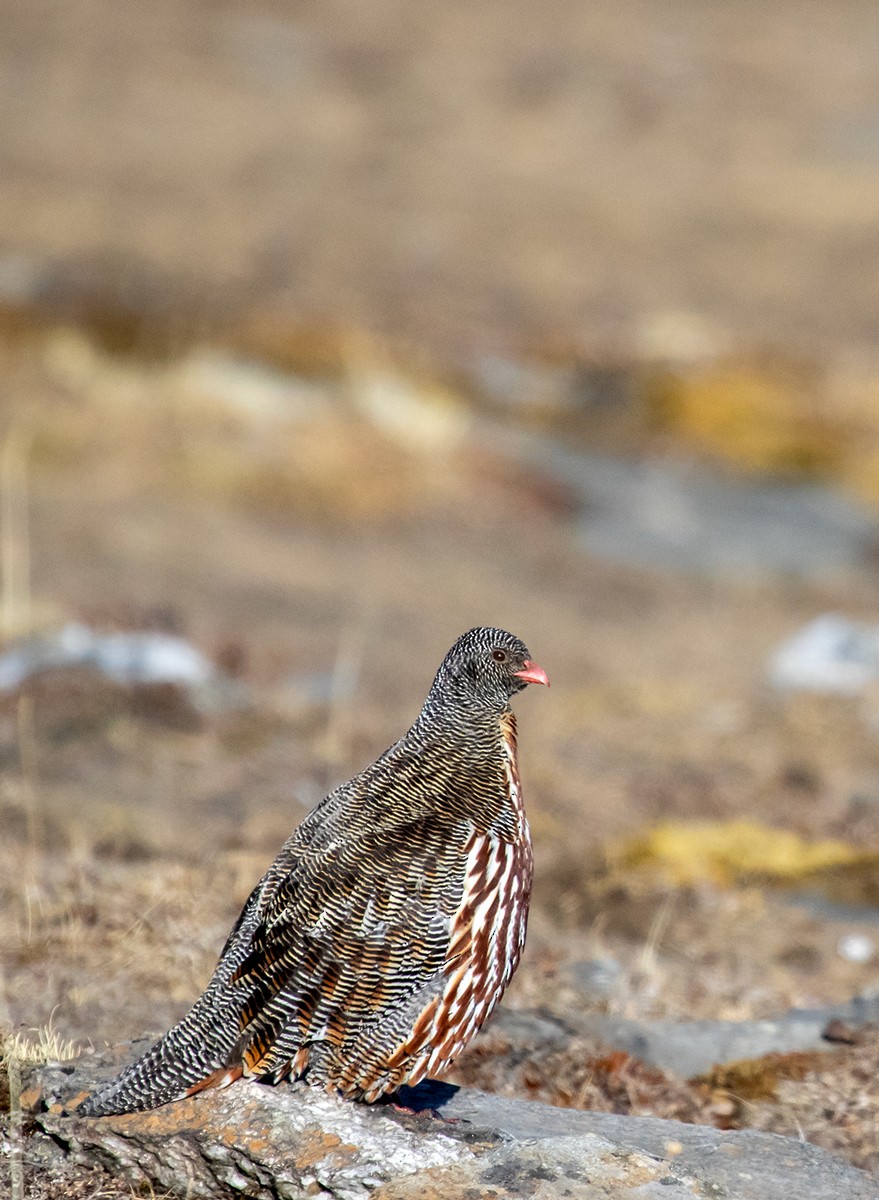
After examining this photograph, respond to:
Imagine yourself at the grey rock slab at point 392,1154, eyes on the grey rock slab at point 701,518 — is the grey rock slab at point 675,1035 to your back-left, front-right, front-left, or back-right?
front-right

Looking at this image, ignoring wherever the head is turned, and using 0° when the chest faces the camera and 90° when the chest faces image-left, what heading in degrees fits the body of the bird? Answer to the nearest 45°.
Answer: approximately 270°

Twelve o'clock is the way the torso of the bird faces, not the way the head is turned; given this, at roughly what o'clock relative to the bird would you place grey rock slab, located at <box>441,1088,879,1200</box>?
The grey rock slab is roughly at 12 o'clock from the bird.

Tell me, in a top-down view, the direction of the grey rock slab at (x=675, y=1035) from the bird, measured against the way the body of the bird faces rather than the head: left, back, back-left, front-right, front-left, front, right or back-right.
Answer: front-left

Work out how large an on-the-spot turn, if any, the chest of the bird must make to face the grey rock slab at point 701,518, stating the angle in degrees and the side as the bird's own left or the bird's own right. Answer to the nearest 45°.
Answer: approximately 90° to the bird's own left
